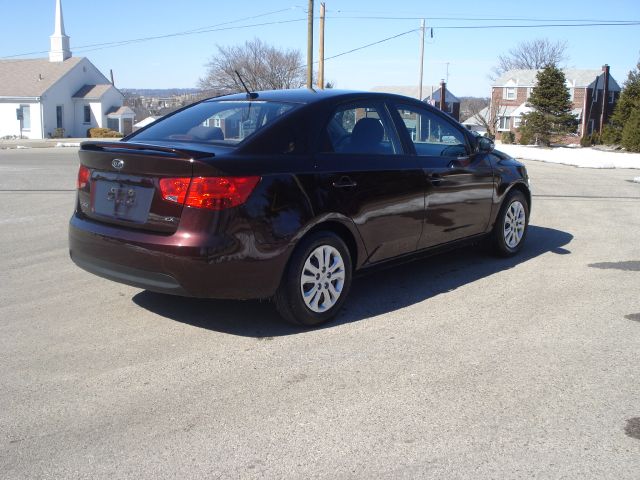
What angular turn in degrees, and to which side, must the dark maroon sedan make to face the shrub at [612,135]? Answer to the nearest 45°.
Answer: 0° — it already faces it

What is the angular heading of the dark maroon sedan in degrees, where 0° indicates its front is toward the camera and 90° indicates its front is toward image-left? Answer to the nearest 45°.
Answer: approximately 225°

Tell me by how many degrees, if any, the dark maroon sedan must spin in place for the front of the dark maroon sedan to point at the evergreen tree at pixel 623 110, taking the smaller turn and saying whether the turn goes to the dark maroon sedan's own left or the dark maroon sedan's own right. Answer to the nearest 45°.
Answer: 0° — it already faces it

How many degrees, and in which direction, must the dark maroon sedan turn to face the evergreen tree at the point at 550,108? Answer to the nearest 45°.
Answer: approximately 45° to its left

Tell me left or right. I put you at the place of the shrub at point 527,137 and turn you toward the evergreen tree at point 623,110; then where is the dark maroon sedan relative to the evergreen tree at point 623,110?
right

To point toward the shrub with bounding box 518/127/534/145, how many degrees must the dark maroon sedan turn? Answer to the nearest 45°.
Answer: approximately 45° to its left
